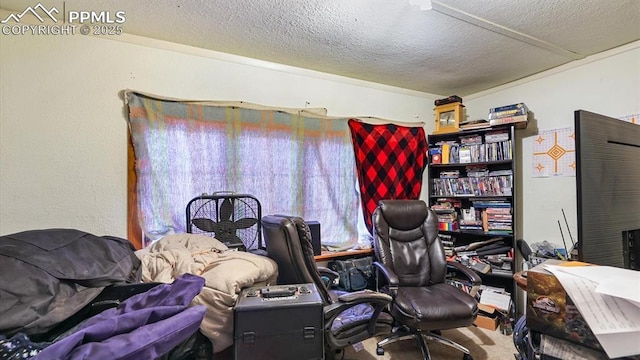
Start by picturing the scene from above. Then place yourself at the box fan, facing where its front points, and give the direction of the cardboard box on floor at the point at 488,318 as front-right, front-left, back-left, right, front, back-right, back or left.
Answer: left

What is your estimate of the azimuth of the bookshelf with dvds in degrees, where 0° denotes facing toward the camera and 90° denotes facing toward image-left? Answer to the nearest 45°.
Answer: approximately 45°

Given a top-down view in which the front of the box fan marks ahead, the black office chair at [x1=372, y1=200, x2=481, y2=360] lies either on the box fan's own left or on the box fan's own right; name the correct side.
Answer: on the box fan's own left

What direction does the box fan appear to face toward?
toward the camera

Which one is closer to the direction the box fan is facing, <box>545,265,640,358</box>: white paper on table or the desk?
the white paper on table

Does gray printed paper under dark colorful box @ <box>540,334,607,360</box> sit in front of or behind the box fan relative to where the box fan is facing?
in front

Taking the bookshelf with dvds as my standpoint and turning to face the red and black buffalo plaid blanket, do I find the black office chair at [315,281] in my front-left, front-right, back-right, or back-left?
front-left

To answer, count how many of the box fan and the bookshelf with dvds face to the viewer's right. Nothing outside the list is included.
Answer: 0

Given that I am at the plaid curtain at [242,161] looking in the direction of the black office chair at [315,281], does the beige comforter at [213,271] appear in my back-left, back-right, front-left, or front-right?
front-right

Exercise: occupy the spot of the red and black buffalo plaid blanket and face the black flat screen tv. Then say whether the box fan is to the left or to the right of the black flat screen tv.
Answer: right

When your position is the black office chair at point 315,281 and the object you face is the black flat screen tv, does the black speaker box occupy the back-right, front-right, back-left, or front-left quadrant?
back-left

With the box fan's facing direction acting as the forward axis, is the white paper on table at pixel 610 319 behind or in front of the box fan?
in front

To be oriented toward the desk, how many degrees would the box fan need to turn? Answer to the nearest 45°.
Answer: approximately 90° to its left

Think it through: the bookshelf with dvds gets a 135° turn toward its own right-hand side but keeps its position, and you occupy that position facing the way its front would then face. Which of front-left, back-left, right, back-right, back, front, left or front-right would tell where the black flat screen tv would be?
back
